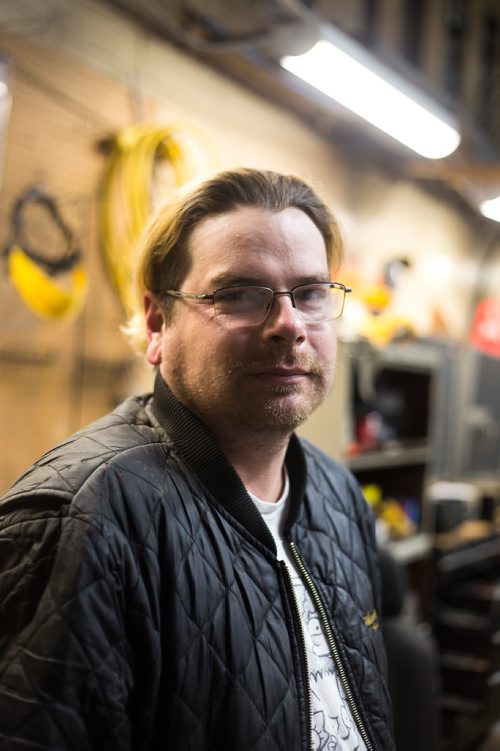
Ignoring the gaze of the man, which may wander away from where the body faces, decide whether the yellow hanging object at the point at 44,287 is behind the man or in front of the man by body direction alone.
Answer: behind

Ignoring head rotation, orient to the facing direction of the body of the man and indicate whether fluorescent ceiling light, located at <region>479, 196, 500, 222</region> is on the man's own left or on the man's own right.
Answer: on the man's own left

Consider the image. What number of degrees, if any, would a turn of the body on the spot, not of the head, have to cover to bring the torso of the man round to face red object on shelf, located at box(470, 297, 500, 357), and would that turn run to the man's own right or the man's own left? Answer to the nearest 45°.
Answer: approximately 90° to the man's own left

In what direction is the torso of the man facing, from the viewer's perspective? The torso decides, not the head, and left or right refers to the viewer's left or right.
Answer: facing the viewer and to the right of the viewer

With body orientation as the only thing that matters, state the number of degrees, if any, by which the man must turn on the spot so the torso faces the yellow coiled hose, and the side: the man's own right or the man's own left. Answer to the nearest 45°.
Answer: approximately 135° to the man's own left

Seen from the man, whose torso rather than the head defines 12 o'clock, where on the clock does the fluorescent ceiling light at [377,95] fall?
The fluorescent ceiling light is roughly at 8 o'clock from the man.
